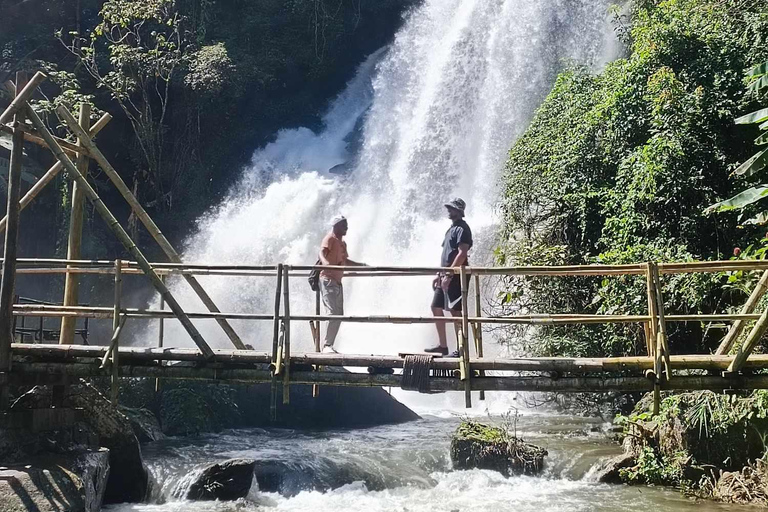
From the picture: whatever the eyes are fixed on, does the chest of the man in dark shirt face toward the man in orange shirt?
yes

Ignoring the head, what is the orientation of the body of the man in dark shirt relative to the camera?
to the viewer's left

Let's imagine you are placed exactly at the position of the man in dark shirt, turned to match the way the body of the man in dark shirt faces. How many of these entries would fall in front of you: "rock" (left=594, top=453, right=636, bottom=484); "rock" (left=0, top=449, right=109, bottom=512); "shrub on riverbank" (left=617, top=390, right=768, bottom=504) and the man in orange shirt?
2

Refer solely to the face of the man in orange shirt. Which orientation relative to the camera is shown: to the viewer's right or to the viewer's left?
to the viewer's right

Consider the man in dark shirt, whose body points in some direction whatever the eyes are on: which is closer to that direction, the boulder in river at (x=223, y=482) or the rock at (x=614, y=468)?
the boulder in river

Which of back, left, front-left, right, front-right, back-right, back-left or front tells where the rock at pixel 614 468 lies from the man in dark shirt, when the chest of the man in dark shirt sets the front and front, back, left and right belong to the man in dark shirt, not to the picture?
back-left

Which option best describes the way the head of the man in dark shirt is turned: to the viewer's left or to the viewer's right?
to the viewer's left

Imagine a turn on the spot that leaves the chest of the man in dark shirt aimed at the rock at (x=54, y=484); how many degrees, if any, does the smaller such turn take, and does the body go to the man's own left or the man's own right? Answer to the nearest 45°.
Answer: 0° — they already face it

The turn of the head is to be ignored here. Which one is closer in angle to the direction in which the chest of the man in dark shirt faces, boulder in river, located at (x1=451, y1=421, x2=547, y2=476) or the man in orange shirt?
the man in orange shirt
